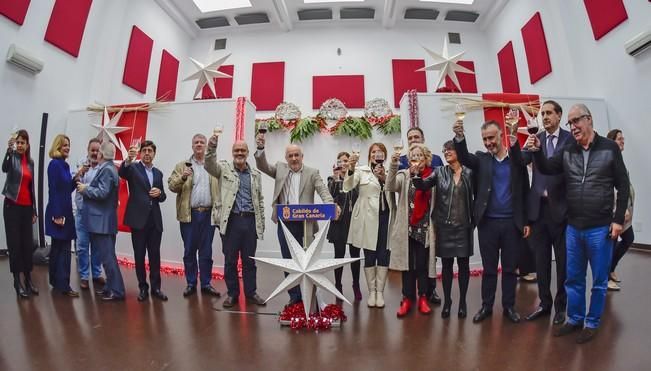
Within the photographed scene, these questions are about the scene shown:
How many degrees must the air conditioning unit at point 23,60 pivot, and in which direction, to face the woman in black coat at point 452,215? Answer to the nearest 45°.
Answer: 0° — it already faces them

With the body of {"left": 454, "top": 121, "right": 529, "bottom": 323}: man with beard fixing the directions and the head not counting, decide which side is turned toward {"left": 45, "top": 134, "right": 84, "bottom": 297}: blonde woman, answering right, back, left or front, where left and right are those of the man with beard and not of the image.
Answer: right

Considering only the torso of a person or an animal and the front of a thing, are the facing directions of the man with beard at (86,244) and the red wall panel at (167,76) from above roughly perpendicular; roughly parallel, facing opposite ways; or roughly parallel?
roughly parallel

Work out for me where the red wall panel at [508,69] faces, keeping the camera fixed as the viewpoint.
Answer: facing the viewer and to the left of the viewer

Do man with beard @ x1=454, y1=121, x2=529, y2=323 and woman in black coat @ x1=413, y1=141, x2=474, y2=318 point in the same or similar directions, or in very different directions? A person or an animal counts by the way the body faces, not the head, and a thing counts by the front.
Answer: same or similar directions

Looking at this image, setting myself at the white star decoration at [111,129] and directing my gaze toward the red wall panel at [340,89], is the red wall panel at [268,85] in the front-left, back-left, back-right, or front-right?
front-left

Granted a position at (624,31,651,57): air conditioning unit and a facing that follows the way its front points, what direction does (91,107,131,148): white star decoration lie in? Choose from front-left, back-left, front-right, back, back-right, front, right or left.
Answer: front

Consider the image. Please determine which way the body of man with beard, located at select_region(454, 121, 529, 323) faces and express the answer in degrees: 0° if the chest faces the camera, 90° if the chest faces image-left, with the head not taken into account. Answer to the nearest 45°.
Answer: approximately 0°

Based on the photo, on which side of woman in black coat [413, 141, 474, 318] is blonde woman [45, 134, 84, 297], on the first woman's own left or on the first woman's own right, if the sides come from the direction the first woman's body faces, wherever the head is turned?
on the first woman's own right

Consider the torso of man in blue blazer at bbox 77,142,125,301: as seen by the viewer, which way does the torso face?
to the viewer's left

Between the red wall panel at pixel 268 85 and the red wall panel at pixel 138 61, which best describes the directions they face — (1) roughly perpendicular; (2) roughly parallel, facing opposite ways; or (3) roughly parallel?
roughly perpendicular

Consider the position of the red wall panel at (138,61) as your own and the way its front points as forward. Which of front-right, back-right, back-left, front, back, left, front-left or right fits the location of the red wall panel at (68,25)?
right

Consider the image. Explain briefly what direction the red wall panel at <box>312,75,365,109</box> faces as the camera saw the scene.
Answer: facing the viewer

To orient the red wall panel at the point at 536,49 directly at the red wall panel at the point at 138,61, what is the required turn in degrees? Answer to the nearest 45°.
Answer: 0° — it already faces it
